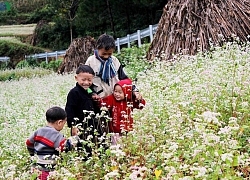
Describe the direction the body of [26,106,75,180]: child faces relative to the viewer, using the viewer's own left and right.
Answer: facing away from the viewer and to the right of the viewer

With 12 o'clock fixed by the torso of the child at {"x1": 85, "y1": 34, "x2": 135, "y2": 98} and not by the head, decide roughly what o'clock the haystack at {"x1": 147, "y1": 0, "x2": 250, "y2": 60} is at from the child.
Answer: The haystack is roughly at 7 o'clock from the child.

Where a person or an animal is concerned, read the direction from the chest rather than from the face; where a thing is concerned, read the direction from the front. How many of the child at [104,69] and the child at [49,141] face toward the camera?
1

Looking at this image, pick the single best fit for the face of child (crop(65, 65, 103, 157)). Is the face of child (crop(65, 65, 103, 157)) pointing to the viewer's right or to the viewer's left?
to the viewer's right

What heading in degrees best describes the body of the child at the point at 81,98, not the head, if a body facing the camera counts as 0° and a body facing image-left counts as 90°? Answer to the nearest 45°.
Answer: approximately 315°

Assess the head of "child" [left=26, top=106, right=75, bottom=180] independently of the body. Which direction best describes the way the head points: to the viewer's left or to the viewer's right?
to the viewer's right

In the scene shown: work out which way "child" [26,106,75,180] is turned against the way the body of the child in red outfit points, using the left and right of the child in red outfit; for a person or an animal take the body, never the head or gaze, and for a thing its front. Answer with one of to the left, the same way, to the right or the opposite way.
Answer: the opposite way
